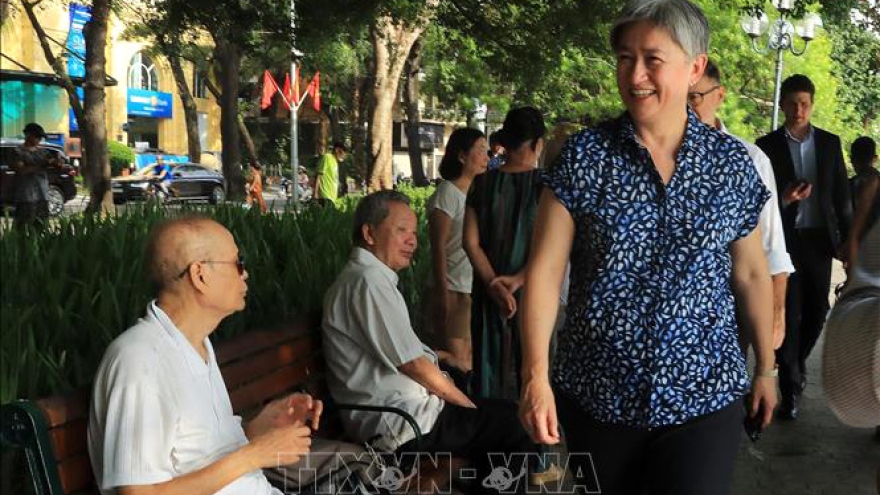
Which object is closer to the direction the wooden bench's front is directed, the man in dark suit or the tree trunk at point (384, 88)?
the man in dark suit

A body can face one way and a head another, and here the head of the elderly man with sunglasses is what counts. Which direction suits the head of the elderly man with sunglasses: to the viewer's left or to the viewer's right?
to the viewer's right

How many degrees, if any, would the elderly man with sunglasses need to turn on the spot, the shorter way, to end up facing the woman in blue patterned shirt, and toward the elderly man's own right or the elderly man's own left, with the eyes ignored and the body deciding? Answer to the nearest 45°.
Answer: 0° — they already face them

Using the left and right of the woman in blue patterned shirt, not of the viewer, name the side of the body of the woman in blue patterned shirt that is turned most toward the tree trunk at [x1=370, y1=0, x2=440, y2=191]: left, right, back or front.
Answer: back

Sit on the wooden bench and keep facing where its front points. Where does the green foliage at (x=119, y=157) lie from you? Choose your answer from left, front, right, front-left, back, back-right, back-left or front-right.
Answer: back-left

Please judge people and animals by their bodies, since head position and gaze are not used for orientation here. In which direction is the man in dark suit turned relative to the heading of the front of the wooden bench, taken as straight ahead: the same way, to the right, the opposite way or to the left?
to the right

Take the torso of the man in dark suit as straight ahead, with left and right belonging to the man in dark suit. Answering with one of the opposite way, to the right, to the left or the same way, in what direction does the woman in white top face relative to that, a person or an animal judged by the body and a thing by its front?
to the left

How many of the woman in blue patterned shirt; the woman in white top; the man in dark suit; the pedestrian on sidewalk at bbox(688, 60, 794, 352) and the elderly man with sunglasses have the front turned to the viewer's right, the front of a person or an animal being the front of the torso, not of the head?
2

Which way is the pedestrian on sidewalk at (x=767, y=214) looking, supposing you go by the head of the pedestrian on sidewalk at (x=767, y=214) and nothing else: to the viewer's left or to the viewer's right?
to the viewer's left

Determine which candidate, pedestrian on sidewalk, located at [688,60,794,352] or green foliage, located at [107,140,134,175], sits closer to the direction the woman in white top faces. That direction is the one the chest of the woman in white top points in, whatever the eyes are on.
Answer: the pedestrian on sidewalk

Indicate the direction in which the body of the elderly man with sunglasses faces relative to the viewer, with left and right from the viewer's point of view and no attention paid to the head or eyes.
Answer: facing to the right of the viewer

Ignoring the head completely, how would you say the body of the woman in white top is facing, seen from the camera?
to the viewer's right
